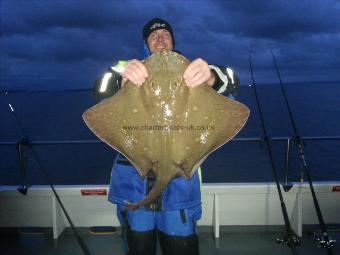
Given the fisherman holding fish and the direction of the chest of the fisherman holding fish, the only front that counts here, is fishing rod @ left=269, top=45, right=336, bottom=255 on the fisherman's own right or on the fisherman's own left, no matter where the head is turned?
on the fisherman's own left

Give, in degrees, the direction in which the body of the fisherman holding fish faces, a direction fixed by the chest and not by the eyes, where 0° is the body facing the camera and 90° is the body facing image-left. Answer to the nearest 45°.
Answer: approximately 0°
